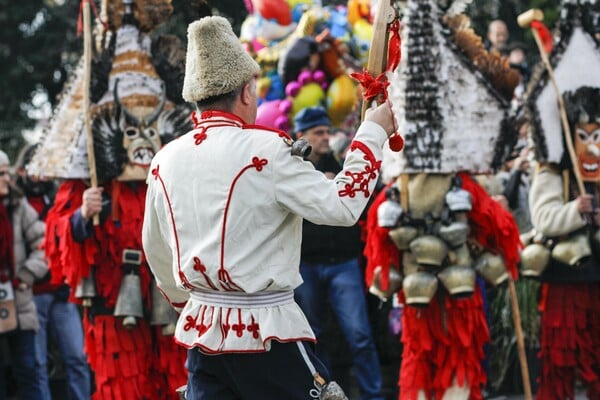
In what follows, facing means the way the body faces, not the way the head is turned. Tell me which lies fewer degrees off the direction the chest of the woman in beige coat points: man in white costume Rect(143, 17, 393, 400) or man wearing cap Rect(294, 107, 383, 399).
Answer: the man in white costume

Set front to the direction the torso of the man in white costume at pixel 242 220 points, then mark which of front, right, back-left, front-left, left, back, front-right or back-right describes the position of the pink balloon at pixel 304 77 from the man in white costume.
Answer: front-left

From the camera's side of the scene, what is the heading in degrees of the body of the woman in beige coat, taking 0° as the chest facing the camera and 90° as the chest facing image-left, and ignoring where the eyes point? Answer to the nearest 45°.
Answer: approximately 0°

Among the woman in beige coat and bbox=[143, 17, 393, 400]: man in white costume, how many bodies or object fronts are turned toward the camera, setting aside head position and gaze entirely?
1

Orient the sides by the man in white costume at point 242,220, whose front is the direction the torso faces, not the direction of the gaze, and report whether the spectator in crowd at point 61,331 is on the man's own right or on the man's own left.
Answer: on the man's own left

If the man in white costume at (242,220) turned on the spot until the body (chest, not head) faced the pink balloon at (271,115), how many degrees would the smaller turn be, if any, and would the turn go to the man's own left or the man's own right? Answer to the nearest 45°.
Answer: approximately 45° to the man's own left

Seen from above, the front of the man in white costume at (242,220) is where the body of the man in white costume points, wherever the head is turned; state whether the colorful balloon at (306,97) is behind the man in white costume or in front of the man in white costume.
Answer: in front

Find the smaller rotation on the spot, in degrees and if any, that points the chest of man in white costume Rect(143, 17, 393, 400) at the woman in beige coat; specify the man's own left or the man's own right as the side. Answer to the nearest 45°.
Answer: approximately 90° to the man's own left

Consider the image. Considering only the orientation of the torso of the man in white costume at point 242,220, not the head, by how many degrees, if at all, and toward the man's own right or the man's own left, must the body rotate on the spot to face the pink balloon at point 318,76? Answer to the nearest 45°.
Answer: approximately 45° to the man's own left
